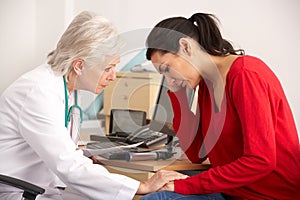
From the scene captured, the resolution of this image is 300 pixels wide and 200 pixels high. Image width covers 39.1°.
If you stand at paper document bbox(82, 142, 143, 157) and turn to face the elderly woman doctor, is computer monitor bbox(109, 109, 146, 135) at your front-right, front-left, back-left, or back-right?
back-right

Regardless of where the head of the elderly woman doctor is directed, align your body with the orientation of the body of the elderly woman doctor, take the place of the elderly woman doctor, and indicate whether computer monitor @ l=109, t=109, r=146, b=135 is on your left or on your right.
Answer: on your left

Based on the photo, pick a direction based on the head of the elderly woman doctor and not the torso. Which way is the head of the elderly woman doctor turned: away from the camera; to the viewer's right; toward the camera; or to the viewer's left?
to the viewer's right

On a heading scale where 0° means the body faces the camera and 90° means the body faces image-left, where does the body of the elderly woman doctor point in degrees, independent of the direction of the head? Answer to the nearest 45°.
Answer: approximately 270°

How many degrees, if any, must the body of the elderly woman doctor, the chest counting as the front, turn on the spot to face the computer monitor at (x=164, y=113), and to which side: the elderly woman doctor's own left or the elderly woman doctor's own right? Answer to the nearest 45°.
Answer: approximately 45° to the elderly woman doctor's own left
